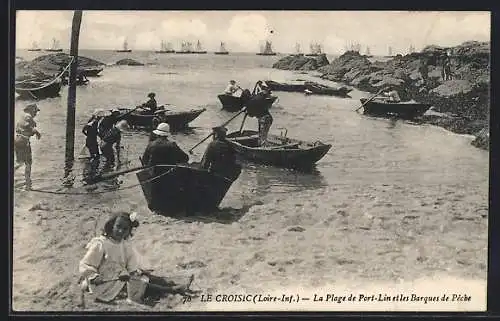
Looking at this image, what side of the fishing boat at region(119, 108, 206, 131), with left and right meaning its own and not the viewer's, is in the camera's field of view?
right

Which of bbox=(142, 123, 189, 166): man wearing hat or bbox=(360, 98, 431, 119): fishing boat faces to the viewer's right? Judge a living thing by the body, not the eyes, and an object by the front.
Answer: the fishing boat

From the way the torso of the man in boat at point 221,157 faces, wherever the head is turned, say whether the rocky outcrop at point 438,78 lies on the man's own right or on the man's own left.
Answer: on the man's own right

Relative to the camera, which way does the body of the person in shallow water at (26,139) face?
to the viewer's right

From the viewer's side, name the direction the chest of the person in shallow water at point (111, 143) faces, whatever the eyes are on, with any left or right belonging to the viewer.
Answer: facing to the right of the viewer

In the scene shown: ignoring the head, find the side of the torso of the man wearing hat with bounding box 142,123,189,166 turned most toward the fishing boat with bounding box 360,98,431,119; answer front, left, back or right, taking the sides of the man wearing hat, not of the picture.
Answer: right

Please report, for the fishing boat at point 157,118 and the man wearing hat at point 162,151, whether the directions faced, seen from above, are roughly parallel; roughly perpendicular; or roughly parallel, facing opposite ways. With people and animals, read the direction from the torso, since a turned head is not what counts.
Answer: roughly perpendicular

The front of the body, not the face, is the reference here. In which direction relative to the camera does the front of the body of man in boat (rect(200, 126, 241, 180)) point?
away from the camera

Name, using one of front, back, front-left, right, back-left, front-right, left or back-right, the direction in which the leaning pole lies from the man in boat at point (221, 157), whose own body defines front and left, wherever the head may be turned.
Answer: left
